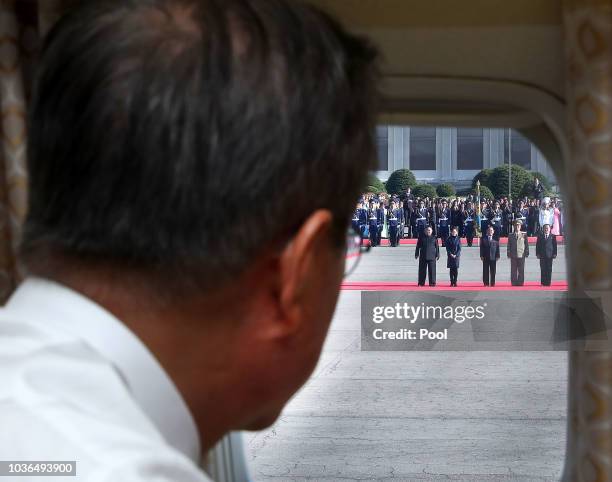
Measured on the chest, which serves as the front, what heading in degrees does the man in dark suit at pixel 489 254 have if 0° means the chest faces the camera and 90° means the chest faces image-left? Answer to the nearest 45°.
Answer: approximately 0°

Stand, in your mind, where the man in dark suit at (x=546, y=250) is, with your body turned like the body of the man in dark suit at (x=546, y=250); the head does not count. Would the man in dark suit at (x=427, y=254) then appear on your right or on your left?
on your right

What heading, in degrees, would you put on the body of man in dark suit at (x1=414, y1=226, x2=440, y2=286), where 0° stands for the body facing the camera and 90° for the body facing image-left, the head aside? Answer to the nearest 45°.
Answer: approximately 0°

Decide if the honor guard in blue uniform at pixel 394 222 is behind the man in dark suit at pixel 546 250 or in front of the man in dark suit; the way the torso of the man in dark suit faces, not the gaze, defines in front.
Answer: behind

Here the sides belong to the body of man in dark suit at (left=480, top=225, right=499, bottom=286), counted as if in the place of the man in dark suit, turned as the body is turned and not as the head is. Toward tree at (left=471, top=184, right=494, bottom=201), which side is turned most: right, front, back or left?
back

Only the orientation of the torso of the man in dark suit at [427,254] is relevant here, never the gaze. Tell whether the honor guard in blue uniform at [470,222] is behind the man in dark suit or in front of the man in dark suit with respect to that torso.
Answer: behind
